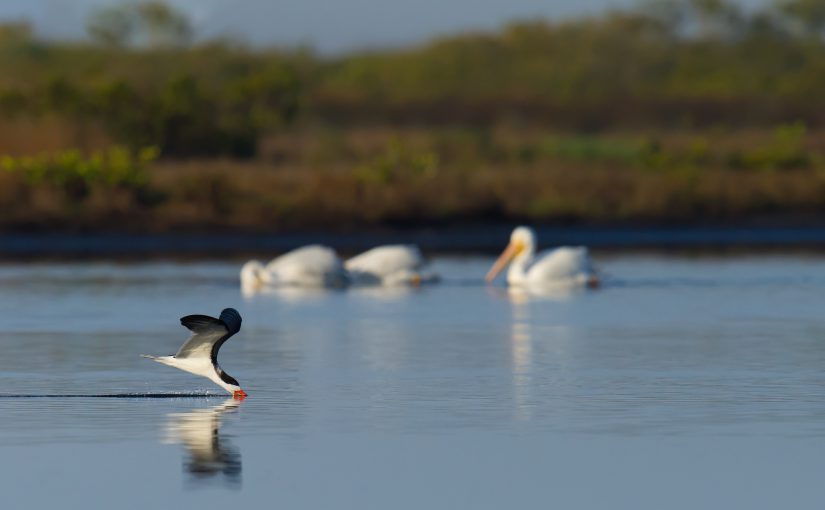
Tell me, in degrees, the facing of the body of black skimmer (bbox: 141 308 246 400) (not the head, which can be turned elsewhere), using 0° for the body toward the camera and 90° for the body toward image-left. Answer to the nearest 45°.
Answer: approximately 270°

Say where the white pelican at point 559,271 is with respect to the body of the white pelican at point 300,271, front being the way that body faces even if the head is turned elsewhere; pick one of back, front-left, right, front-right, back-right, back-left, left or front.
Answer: back

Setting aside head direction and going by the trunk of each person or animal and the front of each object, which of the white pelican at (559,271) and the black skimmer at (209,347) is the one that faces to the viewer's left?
the white pelican

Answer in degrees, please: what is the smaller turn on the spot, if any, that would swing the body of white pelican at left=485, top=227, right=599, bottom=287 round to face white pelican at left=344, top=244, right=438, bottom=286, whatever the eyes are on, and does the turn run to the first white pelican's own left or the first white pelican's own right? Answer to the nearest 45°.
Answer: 0° — it already faces it

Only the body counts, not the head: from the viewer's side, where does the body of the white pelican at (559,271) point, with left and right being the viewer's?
facing to the left of the viewer

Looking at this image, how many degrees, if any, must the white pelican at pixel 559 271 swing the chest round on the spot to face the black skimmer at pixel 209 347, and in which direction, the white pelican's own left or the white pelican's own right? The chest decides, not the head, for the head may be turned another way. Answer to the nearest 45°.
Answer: approximately 90° to the white pelican's own left

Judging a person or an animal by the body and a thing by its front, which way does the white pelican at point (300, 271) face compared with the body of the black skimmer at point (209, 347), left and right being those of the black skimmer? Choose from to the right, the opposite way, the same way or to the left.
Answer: the opposite way

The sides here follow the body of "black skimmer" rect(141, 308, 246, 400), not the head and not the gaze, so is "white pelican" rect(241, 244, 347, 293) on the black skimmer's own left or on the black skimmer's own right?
on the black skimmer's own left

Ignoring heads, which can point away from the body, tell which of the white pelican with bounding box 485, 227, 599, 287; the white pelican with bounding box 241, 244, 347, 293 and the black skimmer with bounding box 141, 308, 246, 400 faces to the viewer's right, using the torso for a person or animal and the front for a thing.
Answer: the black skimmer

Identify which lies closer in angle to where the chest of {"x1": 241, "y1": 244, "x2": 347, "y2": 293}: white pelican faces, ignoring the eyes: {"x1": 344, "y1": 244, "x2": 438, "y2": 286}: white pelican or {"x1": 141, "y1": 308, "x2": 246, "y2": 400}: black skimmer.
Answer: the black skimmer

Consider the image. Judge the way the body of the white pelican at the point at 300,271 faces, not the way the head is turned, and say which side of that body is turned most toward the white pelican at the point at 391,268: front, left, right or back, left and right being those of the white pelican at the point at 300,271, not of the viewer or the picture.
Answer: back

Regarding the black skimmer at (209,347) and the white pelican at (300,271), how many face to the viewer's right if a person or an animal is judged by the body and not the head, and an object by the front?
1

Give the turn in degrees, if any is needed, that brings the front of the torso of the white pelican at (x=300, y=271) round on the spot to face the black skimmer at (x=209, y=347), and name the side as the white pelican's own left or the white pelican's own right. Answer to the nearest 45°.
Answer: approximately 90° to the white pelican's own left

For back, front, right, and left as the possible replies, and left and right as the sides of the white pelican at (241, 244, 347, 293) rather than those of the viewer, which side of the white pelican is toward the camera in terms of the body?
left
